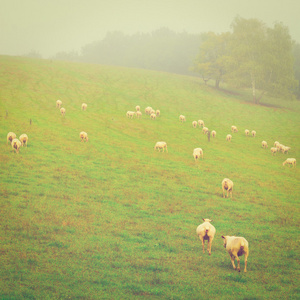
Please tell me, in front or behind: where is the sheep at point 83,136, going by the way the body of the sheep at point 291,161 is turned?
in front

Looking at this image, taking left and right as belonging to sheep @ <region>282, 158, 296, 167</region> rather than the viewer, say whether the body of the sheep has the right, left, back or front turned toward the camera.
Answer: left

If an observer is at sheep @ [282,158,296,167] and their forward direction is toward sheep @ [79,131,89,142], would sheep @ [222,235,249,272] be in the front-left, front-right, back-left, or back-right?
front-left

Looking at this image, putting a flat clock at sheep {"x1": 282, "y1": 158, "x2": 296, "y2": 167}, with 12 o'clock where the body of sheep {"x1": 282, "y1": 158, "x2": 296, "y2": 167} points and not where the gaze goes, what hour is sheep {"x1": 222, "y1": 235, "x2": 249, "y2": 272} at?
sheep {"x1": 222, "y1": 235, "x2": 249, "y2": 272} is roughly at 9 o'clock from sheep {"x1": 282, "y1": 158, "x2": 296, "y2": 167}.

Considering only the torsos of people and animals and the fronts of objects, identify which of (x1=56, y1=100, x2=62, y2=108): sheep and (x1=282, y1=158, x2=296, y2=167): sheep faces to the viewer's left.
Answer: (x1=282, y1=158, x2=296, y2=167): sheep

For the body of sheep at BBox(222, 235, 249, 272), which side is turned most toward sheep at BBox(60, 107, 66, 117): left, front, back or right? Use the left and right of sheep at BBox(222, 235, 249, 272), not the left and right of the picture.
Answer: front
